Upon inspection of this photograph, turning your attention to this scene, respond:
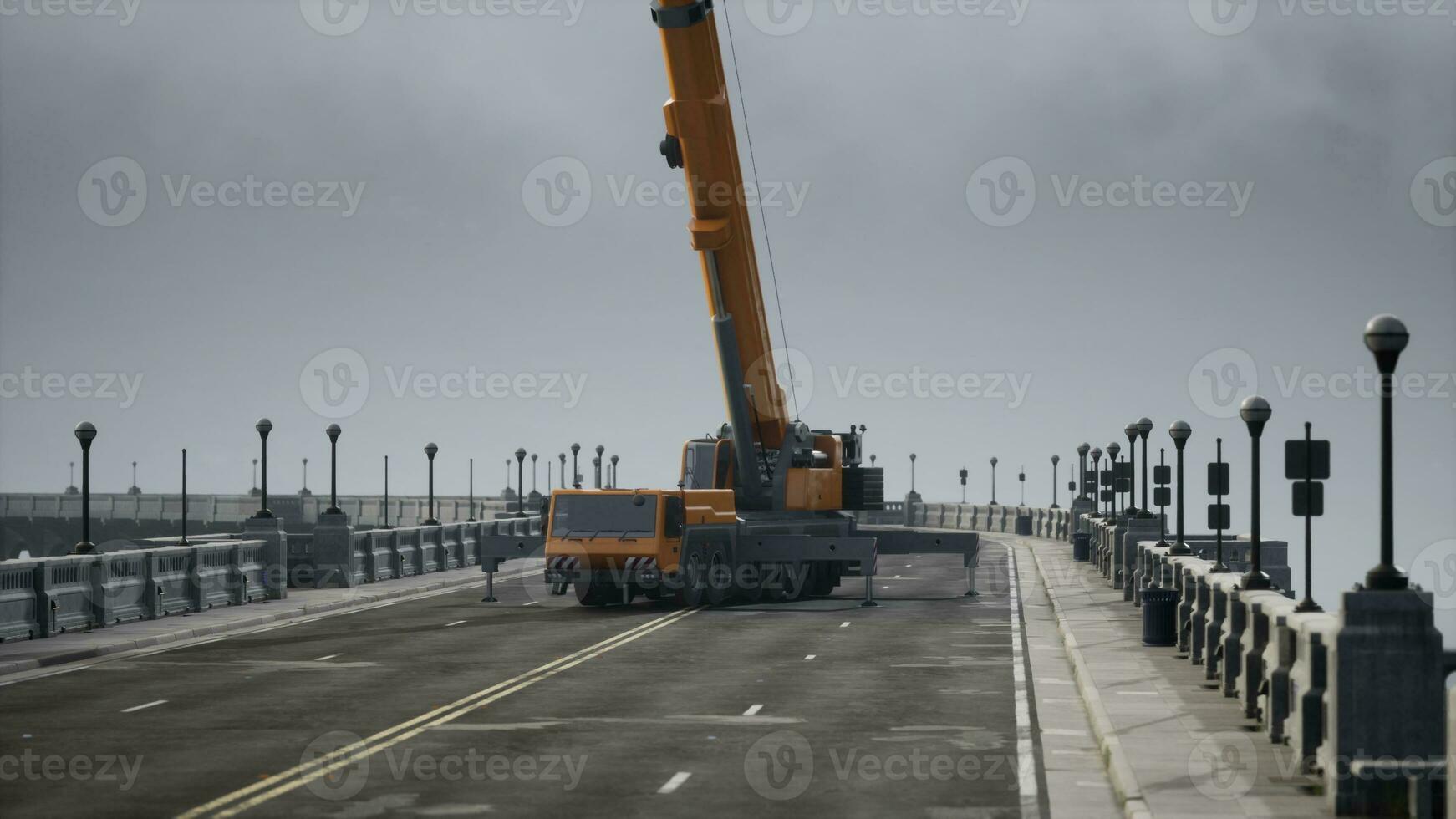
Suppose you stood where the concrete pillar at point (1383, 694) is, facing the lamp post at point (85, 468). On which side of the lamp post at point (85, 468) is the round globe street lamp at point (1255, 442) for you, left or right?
right

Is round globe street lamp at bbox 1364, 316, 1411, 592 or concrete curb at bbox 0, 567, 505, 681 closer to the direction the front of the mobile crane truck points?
the concrete curb

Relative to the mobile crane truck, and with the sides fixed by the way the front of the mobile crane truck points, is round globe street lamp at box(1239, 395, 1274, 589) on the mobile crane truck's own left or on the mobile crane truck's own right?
on the mobile crane truck's own left

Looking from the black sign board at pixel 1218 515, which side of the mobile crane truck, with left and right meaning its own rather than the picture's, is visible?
left

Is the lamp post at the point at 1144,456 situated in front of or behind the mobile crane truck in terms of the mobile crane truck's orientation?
behind

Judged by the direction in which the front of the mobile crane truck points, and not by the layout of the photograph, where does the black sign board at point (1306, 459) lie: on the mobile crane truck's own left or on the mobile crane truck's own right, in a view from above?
on the mobile crane truck's own left

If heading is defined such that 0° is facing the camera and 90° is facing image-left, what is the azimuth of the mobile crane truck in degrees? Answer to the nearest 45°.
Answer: approximately 45°
